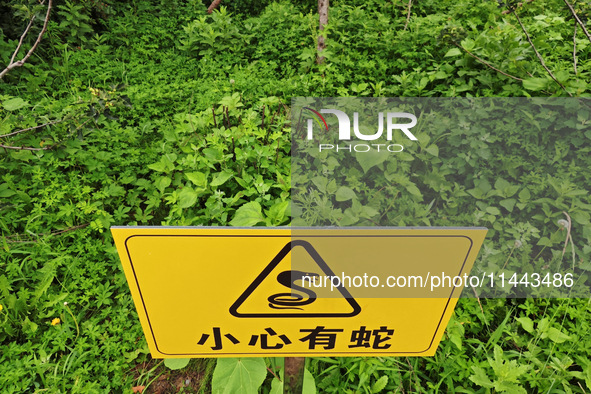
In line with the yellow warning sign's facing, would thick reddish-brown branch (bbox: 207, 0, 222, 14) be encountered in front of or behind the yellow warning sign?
behind

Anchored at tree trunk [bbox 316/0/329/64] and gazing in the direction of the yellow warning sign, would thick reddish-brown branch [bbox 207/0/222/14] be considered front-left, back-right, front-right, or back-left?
back-right

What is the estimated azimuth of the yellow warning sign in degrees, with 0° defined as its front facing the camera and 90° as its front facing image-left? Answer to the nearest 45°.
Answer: approximately 0°

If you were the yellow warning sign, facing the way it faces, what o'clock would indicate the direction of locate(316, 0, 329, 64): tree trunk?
The tree trunk is roughly at 6 o'clock from the yellow warning sign.
